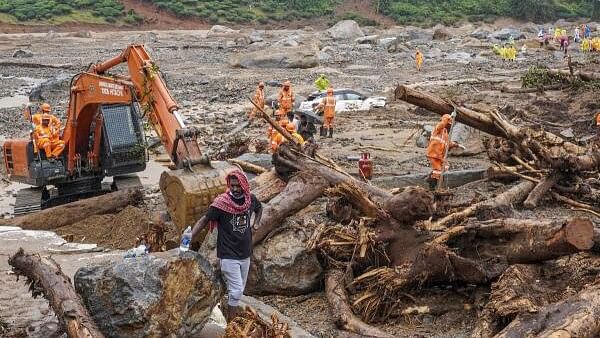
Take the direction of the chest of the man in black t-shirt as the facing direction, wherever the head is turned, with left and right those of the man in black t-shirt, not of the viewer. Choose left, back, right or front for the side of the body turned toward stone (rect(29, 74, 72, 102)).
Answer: back

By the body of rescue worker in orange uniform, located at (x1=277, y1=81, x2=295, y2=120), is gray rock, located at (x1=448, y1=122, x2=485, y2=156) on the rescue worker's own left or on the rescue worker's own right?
on the rescue worker's own left

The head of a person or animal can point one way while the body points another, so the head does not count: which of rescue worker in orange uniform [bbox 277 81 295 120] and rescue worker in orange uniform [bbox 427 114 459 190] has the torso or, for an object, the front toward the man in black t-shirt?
rescue worker in orange uniform [bbox 277 81 295 120]

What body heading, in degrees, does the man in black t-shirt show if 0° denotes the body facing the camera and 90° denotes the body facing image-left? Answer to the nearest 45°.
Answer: approximately 0°

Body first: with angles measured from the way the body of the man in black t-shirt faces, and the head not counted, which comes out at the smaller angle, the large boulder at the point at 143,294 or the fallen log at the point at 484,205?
the large boulder

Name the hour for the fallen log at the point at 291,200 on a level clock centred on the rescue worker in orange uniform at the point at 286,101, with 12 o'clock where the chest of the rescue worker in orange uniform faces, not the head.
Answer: The fallen log is roughly at 12 o'clock from the rescue worker in orange uniform.

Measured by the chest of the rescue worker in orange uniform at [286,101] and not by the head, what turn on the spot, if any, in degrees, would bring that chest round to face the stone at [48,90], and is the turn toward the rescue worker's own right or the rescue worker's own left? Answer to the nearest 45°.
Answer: approximately 135° to the rescue worker's own right

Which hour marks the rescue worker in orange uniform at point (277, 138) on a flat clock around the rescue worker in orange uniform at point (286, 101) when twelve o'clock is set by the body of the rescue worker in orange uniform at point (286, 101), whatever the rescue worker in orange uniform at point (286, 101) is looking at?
the rescue worker in orange uniform at point (277, 138) is roughly at 12 o'clock from the rescue worker in orange uniform at point (286, 101).
